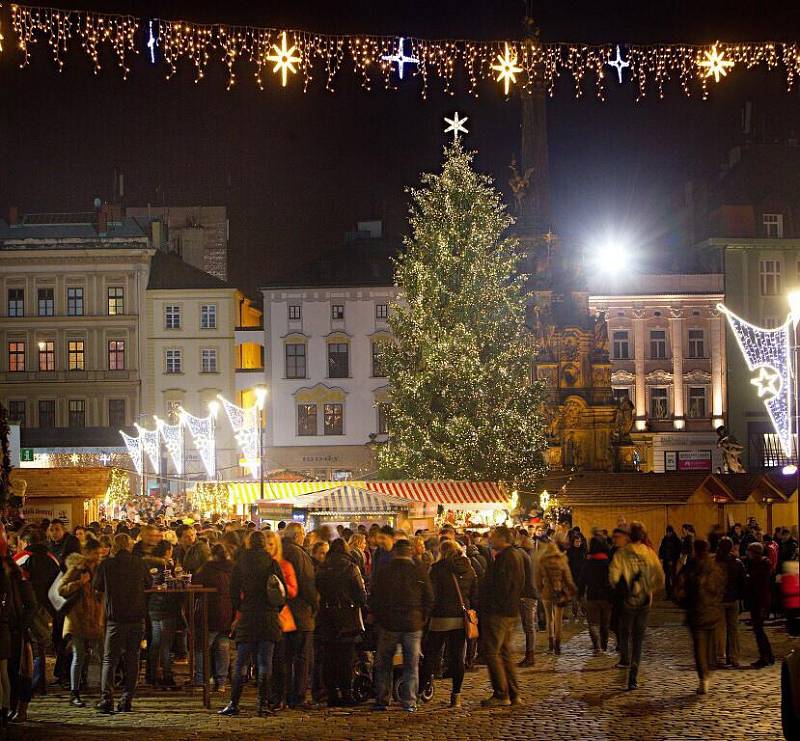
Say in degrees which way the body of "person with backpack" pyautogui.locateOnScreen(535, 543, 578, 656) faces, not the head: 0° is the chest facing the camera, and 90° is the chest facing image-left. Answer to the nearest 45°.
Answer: approximately 180°

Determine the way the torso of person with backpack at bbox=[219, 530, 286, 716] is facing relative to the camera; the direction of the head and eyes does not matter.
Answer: away from the camera

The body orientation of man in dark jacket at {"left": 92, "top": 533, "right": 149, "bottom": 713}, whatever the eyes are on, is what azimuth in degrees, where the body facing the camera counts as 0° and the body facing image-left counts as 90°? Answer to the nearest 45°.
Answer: approximately 180°

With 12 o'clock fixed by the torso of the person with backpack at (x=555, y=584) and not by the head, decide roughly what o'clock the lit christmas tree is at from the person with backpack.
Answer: The lit christmas tree is roughly at 12 o'clock from the person with backpack.

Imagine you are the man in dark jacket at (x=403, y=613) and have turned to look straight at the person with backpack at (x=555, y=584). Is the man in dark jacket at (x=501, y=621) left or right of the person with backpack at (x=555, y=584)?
right

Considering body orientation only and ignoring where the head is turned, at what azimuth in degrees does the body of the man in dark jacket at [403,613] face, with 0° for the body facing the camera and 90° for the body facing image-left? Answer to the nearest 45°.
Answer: approximately 180°

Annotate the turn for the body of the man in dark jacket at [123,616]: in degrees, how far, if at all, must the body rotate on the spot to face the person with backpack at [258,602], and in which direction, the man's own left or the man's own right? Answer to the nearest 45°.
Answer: approximately 135° to the man's own right

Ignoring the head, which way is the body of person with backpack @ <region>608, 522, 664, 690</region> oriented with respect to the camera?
away from the camera
